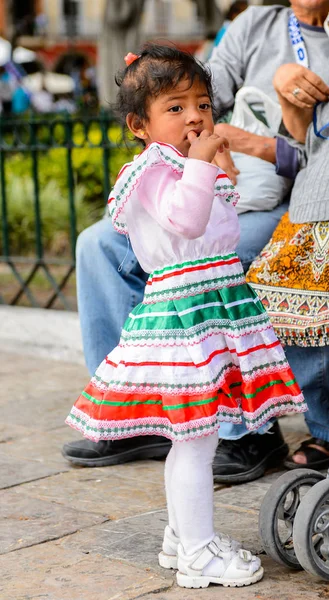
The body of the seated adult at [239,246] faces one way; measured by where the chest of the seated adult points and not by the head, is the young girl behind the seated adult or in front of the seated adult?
in front

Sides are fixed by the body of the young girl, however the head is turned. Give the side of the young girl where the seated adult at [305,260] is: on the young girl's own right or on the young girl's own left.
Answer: on the young girl's own left

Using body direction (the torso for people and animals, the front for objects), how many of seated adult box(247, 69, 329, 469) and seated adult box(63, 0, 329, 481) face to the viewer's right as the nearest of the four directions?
0

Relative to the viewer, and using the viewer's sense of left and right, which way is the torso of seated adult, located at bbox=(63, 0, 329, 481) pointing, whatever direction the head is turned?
facing the viewer and to the left of the viewer

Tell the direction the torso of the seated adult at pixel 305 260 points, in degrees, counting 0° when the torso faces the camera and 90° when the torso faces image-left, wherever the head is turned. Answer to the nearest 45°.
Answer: approximately 45°

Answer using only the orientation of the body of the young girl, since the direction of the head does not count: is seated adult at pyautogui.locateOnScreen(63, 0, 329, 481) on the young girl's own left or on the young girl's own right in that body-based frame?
on the young girl's own left

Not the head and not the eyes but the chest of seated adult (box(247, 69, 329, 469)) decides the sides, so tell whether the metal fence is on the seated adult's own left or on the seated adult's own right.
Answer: on the seated adult's own right
